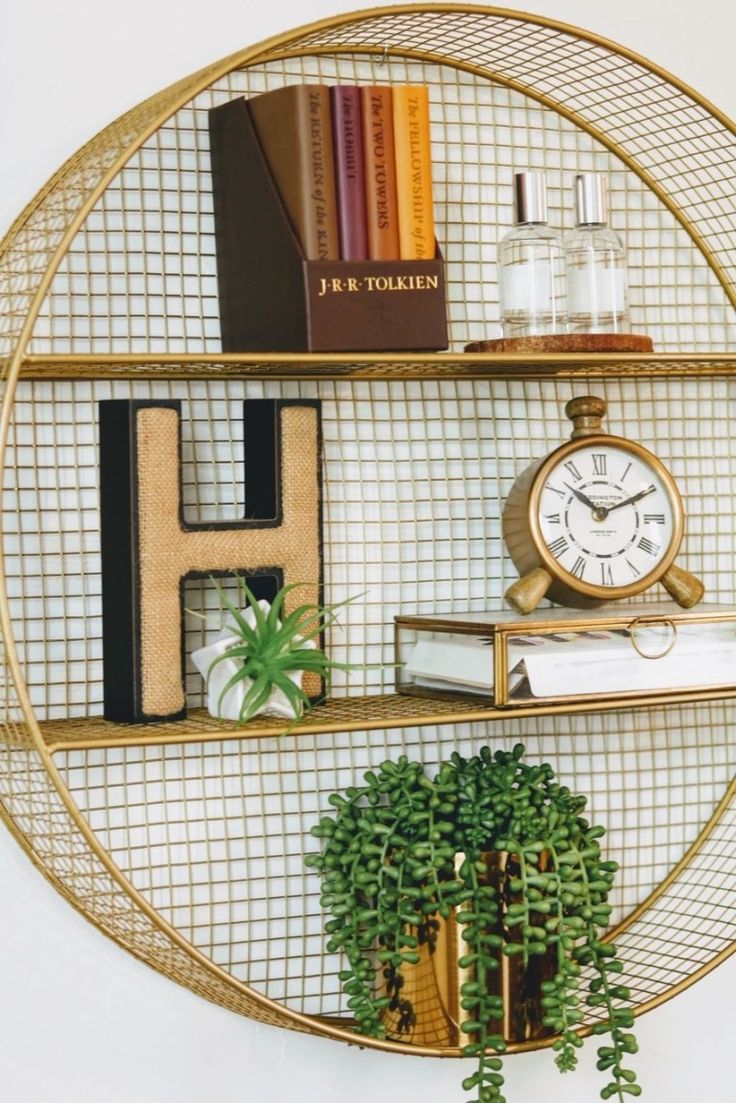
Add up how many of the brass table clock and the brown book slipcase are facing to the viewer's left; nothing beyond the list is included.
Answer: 0

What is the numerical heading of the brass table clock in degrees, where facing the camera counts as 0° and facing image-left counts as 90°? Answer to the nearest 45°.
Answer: approximately 315°

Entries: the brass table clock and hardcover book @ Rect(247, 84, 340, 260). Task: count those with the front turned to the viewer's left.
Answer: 0
